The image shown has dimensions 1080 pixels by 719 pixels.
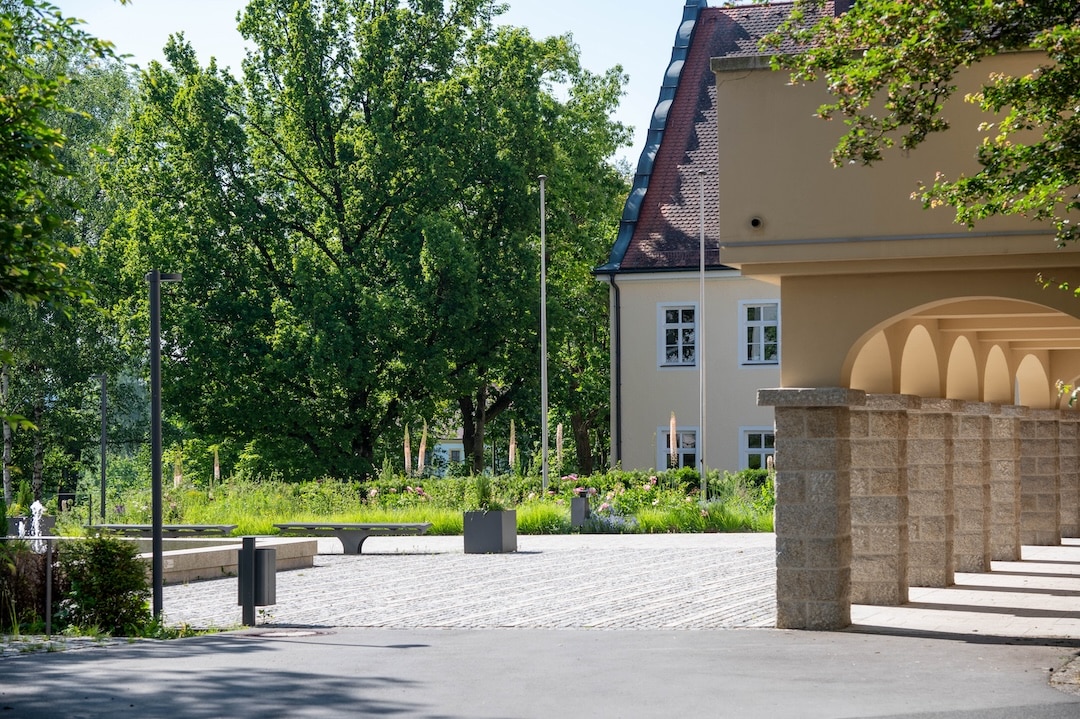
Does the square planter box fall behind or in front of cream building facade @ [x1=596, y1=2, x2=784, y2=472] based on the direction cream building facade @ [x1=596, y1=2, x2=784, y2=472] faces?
in front

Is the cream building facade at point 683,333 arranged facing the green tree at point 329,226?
no

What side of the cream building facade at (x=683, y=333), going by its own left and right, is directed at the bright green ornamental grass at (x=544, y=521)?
front

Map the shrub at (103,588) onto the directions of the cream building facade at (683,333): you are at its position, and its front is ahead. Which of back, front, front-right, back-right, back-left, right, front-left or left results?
front

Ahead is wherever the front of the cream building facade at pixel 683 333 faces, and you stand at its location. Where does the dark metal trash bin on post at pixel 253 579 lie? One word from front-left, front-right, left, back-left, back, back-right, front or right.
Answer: front

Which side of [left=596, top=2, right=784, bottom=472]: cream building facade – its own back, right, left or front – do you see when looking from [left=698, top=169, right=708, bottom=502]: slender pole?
front

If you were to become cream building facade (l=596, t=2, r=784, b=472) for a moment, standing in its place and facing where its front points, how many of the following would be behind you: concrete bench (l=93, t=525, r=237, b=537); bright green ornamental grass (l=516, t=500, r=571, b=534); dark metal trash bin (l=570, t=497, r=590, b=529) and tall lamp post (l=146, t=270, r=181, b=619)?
0

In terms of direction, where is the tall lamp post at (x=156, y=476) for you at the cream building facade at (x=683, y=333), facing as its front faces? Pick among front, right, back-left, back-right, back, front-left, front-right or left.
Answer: front

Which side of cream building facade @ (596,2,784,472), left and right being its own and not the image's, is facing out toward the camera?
front

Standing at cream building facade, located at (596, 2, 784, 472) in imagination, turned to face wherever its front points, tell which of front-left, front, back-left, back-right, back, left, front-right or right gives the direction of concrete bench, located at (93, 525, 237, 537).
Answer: front-right

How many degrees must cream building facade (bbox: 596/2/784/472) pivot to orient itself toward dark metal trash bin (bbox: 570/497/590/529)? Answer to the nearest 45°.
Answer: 0° — it already faces it

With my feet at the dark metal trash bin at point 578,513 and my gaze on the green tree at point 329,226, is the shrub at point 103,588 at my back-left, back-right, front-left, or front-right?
back-left

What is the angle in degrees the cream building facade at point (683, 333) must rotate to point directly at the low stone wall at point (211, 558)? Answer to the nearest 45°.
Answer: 0° — it already faces it

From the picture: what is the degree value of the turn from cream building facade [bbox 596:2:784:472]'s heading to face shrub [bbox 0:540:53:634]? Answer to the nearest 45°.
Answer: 0° — it already faces it
